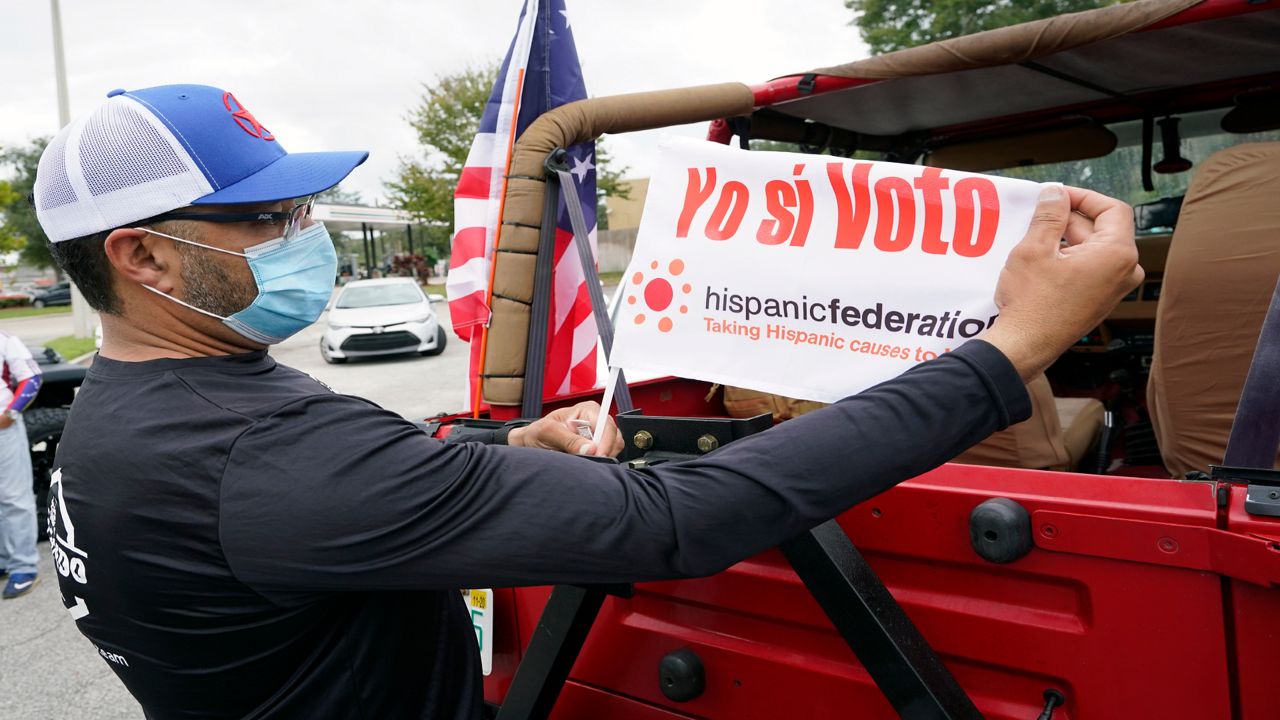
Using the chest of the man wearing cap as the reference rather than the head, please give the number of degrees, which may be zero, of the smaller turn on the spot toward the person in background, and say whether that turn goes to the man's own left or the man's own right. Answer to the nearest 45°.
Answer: approximately 135° to the man's own left

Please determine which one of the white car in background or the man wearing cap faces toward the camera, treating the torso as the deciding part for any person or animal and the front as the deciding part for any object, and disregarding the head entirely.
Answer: the white car in background

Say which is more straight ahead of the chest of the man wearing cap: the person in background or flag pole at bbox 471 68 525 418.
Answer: the flag pole

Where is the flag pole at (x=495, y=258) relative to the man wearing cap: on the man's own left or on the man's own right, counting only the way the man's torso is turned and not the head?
on the man's own left

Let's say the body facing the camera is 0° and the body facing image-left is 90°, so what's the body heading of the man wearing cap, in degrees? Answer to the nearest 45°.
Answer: approximately 270°

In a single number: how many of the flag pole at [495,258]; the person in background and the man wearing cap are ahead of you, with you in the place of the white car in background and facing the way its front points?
3

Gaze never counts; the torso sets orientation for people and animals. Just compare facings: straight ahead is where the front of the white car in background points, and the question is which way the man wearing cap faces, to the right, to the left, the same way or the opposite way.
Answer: to the left

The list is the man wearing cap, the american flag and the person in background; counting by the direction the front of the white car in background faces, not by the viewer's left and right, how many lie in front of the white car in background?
3

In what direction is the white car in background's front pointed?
toward the camera

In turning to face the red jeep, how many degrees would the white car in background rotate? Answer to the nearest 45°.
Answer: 0° — it already faces it

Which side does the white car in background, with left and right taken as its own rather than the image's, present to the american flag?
front

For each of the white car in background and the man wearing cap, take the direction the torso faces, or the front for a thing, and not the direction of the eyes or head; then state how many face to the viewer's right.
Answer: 1

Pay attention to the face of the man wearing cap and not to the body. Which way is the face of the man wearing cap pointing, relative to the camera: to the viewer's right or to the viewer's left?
to the viewer's right

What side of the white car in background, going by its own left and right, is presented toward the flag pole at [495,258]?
front
